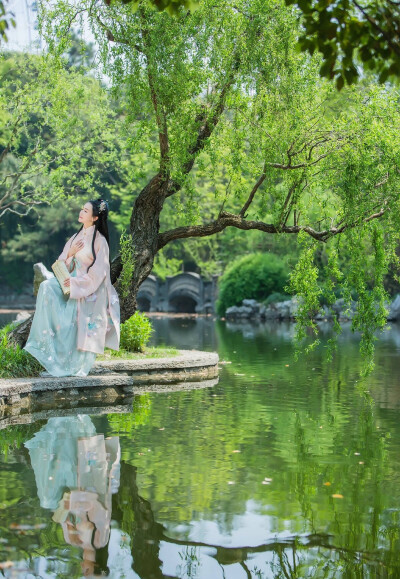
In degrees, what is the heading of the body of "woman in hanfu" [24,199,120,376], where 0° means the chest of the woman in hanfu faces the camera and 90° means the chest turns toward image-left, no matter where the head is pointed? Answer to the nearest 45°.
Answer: approximately 45°

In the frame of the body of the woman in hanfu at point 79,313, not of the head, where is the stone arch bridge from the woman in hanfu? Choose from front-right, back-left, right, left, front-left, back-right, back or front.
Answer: back-right

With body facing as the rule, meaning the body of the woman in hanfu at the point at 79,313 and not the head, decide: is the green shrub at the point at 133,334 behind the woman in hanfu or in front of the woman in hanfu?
behind
